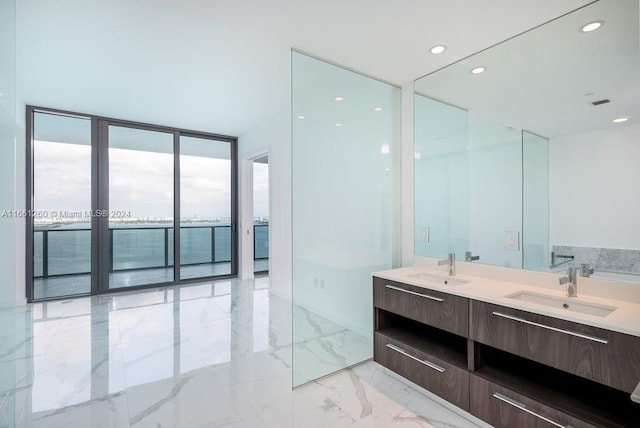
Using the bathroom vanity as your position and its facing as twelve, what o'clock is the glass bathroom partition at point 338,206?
The glass bathroom partition is roughly at 2 o'clock from the bathroom vanity.

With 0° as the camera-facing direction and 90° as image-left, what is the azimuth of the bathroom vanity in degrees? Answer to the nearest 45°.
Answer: approximately 45°

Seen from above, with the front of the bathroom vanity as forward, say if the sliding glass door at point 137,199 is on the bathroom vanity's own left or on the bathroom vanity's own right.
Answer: on the bathroom vanity's own right
